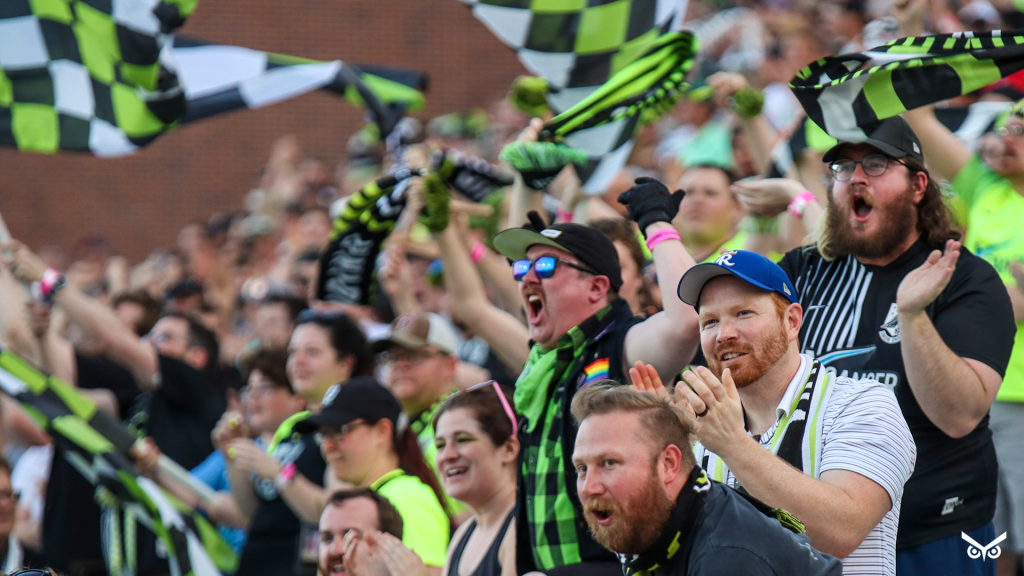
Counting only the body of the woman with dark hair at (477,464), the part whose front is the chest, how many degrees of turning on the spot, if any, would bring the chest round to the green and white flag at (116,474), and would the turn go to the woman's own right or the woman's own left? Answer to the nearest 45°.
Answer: approximately 90° to the woman's own right

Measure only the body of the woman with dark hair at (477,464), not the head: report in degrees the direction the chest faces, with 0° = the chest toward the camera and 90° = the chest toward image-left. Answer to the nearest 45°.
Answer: approximately 45°

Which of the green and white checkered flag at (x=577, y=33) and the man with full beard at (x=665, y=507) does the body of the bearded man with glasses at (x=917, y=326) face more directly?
the man with full beard

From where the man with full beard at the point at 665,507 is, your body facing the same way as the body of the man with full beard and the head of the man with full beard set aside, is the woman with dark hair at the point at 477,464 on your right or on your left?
on your right
